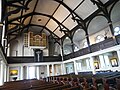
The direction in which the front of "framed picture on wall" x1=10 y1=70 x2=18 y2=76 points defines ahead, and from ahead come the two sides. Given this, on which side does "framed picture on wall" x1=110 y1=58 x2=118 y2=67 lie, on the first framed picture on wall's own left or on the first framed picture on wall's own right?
on the first framed picture on wall's own left

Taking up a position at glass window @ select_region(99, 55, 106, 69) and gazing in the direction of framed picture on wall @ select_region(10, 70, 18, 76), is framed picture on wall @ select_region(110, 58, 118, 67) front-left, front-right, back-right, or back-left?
back-left

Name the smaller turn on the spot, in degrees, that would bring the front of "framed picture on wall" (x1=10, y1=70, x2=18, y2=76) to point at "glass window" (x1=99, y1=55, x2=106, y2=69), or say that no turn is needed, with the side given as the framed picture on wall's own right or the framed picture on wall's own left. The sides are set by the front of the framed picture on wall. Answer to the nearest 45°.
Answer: approximately 45° to the framed picture on wall's own left
